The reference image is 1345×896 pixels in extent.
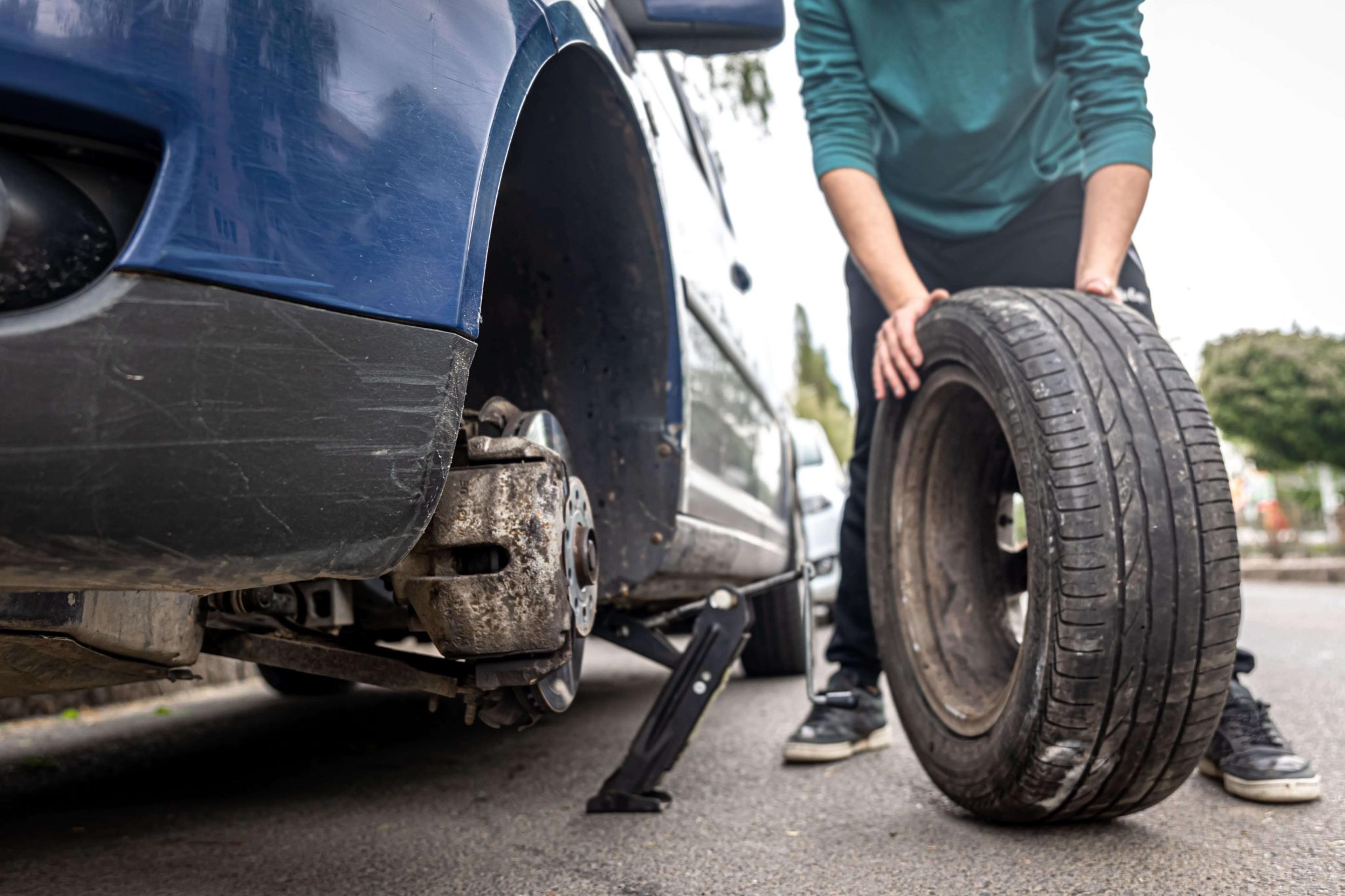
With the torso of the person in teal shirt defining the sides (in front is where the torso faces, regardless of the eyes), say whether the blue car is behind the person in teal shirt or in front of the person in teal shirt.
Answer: in front

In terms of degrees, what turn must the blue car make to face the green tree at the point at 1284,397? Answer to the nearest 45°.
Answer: approximately 180°

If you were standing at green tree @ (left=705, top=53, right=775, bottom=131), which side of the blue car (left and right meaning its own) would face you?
back

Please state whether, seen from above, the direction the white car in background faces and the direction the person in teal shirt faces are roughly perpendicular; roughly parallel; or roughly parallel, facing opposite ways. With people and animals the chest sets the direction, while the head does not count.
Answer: roughly parallel

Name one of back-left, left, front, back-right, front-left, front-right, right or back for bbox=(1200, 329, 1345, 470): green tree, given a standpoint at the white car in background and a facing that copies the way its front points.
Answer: back-left

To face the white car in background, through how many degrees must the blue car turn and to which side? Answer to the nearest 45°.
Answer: approximately 180°

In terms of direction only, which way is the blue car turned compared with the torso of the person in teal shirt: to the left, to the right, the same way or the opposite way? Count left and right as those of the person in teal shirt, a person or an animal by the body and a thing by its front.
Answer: the same way

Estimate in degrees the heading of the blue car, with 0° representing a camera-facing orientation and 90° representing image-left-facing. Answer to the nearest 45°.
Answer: approximately 45°

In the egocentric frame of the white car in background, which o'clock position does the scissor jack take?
The scissor jack is roughly at 12 o'clock from the white car in background.

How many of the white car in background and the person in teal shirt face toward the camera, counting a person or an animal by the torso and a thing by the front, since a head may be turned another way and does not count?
2

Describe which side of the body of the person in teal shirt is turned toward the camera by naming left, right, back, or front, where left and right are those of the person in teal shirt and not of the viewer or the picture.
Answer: front

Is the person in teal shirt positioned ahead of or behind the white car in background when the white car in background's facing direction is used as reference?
ahead

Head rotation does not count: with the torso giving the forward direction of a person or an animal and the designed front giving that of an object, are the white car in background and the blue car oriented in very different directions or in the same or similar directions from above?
same or similar directions

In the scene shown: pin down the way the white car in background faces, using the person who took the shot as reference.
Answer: facing the viewer
